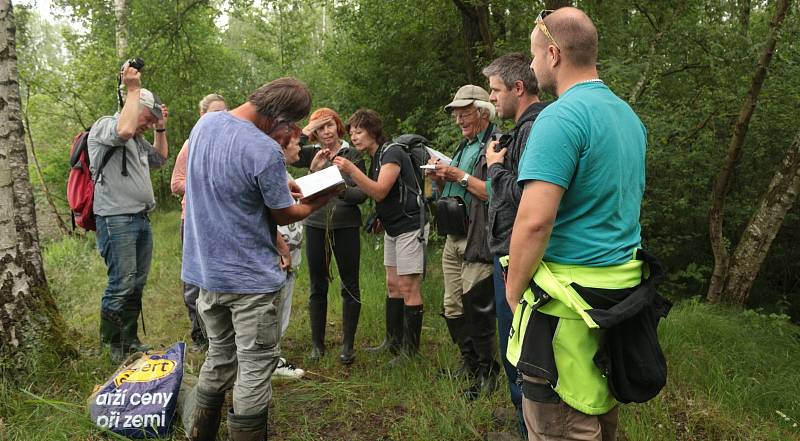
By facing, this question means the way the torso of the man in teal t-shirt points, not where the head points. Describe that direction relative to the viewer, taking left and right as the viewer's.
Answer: facing away from the viewer and to the left of the viewer

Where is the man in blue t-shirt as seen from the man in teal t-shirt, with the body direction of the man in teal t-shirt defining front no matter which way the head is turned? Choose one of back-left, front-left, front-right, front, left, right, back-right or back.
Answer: front-left

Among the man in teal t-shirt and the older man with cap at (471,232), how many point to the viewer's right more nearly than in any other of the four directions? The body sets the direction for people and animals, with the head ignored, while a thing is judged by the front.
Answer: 0

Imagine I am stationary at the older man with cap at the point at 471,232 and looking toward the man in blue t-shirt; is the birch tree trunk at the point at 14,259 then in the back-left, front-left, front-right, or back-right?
front-right

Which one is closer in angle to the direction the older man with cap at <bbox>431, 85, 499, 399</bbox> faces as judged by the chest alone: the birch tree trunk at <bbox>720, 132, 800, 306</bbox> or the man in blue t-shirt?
the man in blue t-shirt

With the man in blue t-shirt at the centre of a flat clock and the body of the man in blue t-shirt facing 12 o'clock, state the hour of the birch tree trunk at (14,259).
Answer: The birch tree trunk is roughly at 9 o'clock from the man in blue t-shirt.

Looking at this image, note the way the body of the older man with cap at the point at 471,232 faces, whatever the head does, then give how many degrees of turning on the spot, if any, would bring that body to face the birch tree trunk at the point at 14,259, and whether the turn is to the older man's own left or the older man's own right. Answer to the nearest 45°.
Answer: approximately 45° to the older man's own right

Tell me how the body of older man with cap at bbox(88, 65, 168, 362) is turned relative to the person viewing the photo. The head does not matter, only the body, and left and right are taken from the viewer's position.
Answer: facing the viewer and to the right of the viewer

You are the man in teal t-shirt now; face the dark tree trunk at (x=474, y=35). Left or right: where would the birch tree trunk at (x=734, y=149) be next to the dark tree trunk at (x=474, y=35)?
right

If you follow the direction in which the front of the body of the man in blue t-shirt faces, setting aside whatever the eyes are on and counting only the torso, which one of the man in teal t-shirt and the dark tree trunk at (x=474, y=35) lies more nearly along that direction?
the dark tree trunk

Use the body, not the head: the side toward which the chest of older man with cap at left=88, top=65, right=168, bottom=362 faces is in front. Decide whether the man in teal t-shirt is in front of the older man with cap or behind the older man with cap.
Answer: in front

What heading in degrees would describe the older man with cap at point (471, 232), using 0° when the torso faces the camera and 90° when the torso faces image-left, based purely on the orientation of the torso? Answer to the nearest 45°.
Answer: approximately 45°

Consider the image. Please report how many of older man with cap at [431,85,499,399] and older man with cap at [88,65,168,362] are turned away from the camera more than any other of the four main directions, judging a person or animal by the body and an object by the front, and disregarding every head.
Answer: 0

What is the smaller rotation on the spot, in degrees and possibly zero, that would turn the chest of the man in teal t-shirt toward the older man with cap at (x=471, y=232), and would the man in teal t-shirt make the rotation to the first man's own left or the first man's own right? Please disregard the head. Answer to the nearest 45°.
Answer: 0° — they already face them

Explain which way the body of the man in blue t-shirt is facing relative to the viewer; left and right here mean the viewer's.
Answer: facing away from the viewer and to the right of the viewer

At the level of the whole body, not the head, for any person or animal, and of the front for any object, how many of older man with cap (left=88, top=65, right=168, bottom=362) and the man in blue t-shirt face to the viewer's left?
0

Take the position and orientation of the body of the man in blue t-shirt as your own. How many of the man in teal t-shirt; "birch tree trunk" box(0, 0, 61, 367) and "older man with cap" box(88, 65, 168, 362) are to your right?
1

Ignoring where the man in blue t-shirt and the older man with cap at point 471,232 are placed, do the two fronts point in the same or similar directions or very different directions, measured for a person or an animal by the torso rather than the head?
very different directions
